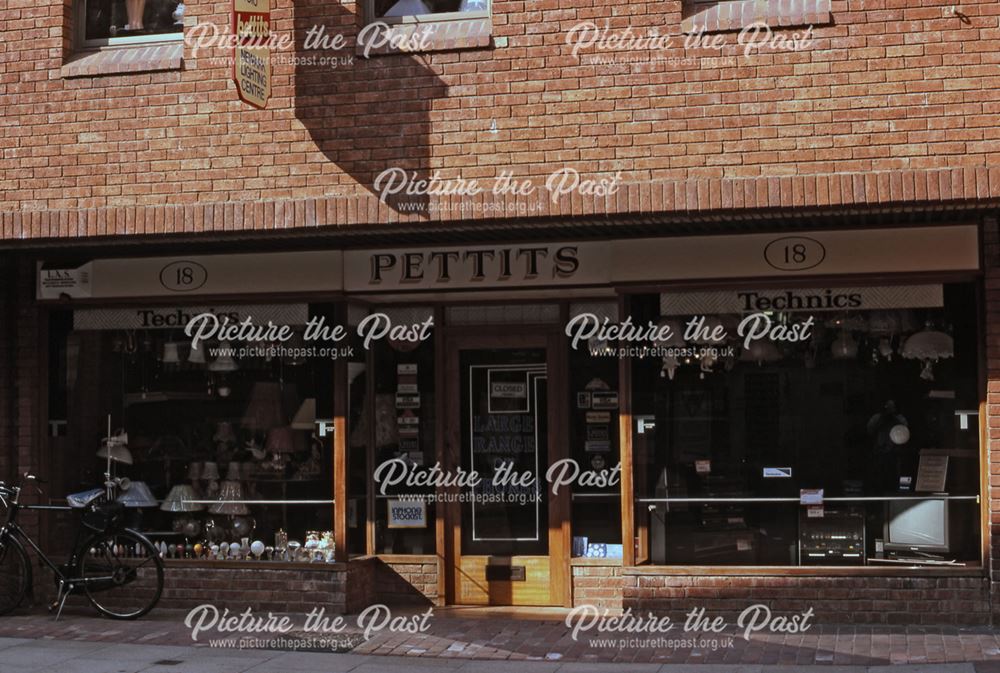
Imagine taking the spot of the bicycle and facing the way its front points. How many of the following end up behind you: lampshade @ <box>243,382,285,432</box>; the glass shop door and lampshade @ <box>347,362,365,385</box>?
3

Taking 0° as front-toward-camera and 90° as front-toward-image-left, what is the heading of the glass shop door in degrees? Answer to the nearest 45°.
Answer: approximately 0°

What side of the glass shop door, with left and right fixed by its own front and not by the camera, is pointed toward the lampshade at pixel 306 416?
right

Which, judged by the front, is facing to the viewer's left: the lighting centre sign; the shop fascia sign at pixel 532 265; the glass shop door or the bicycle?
the bicycle

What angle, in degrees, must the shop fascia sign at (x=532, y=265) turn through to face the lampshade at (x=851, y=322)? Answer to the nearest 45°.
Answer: approximately 90° to its left

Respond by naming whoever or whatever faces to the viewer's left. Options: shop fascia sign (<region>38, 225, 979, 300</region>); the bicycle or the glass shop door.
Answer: the bicycle

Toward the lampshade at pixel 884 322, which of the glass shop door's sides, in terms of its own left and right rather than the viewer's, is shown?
left

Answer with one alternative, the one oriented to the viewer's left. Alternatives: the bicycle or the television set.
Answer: the bicycle

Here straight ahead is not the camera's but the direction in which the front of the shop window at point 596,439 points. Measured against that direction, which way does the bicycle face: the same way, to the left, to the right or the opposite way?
to the right

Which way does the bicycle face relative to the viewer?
to the viewer's left
